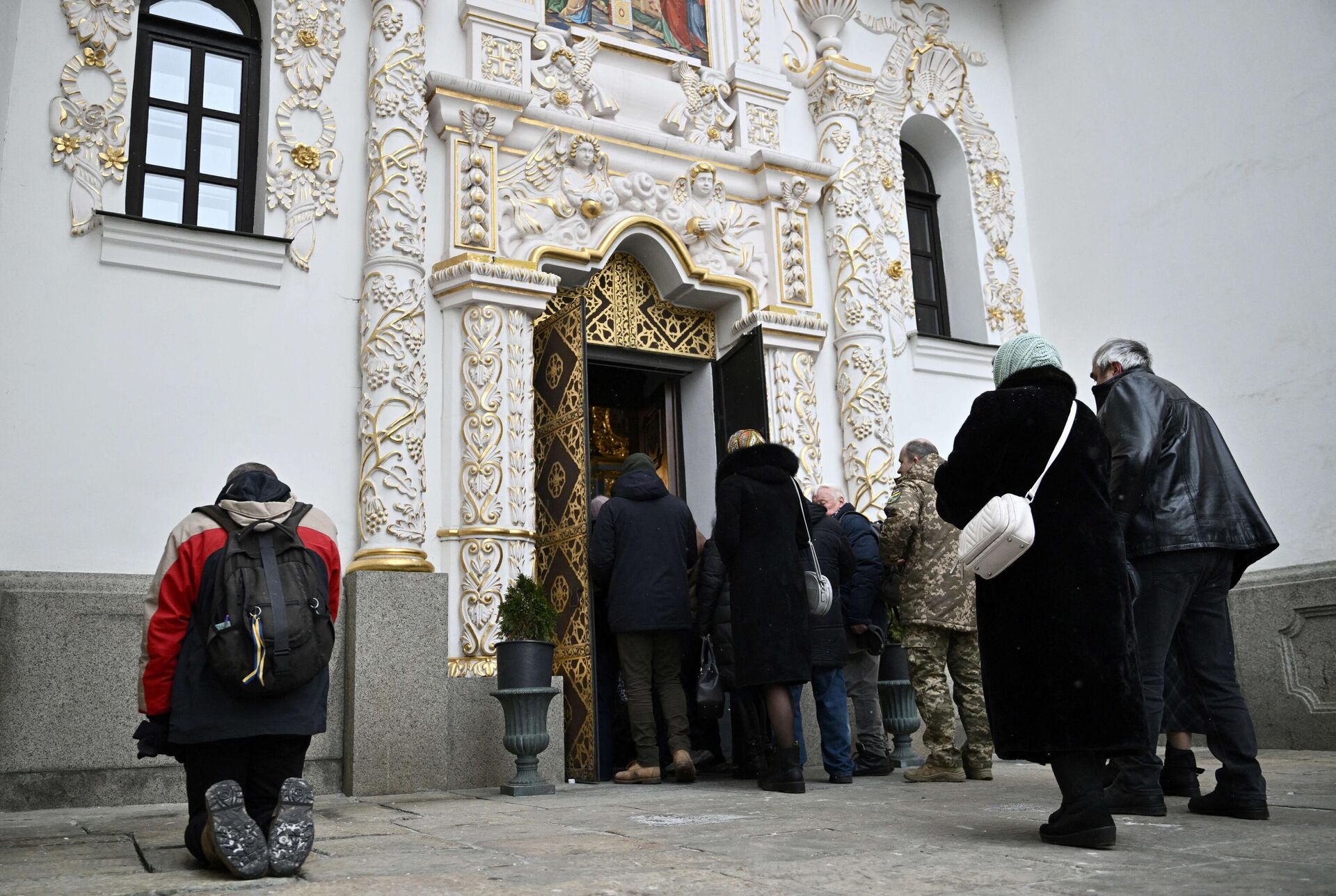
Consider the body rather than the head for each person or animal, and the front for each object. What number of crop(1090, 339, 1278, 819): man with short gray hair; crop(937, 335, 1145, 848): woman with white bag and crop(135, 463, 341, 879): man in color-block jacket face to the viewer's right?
0

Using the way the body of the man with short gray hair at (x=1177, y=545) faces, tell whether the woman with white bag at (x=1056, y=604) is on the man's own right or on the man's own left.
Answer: on the man's own left

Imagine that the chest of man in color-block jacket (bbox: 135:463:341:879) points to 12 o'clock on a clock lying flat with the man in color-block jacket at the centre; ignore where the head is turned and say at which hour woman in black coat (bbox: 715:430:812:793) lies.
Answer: The woman in black coat is roughly at 2 o'clock from the man in color-block jacket.

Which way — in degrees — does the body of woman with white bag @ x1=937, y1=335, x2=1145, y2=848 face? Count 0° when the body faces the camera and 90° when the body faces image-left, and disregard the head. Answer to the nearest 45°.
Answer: approximately 135°

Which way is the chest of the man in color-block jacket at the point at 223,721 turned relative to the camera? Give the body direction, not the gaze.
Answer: away from the camera

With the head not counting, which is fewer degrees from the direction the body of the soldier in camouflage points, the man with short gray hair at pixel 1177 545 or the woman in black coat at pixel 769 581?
the woman in black coat

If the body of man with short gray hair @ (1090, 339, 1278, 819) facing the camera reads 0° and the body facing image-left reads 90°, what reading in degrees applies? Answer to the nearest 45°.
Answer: approximately 135°

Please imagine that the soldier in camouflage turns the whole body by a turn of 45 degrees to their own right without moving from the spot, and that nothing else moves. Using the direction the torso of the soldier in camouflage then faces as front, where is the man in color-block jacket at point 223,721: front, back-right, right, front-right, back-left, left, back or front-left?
back-left

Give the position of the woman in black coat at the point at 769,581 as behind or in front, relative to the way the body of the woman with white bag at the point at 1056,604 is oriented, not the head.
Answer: in front

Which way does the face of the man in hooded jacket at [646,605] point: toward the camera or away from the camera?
away from the camera

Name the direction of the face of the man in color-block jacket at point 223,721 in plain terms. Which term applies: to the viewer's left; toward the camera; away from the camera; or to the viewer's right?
away from the camera

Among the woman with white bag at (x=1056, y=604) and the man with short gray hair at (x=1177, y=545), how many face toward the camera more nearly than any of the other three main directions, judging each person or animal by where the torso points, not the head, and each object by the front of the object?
0

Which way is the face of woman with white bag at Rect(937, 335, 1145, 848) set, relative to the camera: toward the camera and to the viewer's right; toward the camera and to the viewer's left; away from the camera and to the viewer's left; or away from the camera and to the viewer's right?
away from the camera and to the viewer's left

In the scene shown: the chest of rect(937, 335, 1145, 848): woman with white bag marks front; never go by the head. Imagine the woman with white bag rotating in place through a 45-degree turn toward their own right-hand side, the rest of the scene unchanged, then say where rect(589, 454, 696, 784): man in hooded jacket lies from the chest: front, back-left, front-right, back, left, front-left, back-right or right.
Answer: front-left

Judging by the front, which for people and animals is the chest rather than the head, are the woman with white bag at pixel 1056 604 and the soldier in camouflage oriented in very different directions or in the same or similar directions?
same or similar directions

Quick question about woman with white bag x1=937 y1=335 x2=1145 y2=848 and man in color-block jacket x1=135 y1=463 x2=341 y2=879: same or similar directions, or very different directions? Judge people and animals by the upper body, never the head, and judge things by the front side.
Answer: same or similar directions

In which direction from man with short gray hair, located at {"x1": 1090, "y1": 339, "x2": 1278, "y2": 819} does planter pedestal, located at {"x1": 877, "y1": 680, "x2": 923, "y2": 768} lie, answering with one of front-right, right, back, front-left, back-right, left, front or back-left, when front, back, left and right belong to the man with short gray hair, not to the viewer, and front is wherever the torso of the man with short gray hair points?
front

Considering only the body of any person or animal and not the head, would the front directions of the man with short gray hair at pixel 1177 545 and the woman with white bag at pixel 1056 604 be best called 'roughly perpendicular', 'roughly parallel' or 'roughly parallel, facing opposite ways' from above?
roughly parallel

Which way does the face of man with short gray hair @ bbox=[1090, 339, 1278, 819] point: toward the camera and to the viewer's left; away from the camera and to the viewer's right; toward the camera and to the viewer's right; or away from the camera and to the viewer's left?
away from the camera and to the viewer's left

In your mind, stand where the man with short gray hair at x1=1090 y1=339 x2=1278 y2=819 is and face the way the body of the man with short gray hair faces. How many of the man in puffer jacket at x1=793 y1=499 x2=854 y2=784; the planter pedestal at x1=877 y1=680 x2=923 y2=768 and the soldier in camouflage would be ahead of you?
3

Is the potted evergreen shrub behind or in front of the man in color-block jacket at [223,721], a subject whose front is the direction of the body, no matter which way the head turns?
in front

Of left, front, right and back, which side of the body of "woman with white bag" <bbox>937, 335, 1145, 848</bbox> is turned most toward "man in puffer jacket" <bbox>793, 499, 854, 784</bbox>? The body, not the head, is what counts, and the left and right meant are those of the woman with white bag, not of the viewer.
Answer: front
